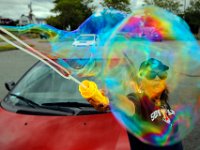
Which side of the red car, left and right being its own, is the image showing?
front

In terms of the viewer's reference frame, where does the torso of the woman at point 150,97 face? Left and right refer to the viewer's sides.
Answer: facing the viewer and to the right of the viewer

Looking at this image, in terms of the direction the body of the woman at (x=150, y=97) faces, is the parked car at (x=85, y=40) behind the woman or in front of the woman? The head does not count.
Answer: behind

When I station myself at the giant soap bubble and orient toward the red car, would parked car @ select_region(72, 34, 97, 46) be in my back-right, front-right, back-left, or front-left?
front-right

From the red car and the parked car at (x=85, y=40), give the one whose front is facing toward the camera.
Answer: the red car

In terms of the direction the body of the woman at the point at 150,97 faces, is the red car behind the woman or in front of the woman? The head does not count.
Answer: behind
